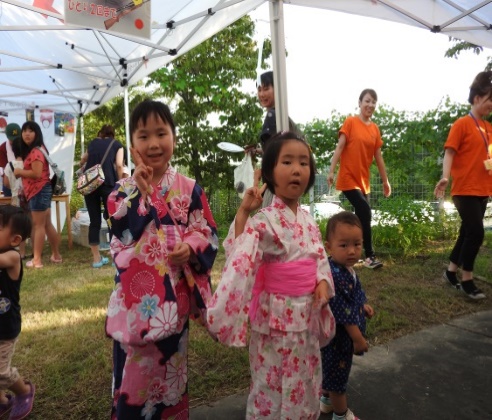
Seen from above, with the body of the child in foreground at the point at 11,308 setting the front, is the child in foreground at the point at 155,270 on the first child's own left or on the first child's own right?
on the first child's own left

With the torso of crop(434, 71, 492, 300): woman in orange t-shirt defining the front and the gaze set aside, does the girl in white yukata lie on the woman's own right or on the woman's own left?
on the woman's own right

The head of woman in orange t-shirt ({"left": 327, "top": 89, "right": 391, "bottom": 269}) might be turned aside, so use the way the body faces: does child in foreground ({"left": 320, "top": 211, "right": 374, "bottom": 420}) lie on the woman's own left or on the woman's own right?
on the woman's own right

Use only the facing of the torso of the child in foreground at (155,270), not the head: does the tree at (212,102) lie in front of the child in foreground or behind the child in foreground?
behind

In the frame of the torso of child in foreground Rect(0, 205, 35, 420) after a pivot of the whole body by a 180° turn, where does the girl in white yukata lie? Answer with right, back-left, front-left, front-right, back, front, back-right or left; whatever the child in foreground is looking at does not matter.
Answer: front-right
